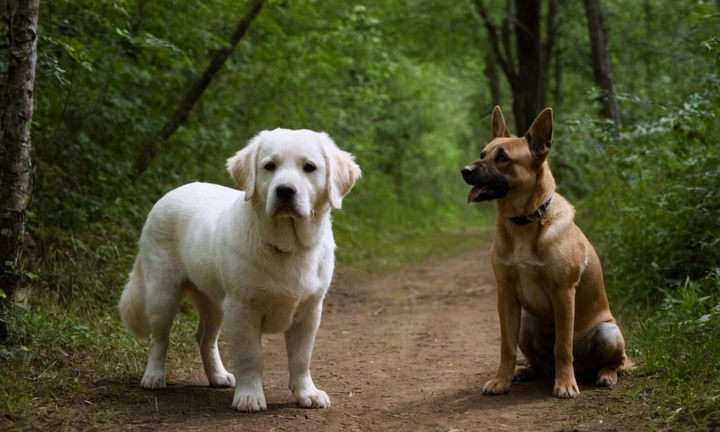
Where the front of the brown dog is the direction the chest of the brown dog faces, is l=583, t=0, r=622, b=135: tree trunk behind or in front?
behind

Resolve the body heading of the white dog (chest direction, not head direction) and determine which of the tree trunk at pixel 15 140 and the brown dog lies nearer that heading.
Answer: the brown dog

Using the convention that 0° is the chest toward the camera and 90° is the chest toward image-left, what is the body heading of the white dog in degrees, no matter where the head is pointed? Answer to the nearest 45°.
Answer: approximately 315°

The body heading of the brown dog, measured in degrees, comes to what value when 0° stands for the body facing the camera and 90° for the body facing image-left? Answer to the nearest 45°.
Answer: approximately 45°

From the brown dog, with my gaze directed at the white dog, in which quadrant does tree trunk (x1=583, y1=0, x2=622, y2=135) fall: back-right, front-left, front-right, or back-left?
back-right

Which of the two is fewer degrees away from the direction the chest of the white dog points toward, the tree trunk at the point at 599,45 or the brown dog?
the brown dog

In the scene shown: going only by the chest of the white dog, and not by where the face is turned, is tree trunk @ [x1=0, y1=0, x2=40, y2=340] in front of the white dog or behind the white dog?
behind

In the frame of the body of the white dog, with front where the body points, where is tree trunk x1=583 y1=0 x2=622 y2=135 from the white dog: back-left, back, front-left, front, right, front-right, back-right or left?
left
